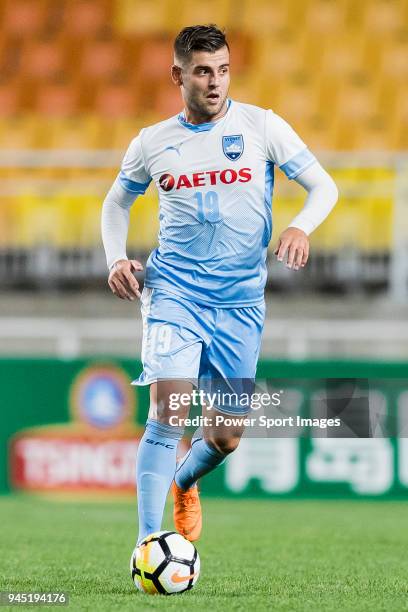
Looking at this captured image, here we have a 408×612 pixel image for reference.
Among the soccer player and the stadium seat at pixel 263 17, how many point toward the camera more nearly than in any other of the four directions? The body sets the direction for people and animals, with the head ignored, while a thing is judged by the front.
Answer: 2

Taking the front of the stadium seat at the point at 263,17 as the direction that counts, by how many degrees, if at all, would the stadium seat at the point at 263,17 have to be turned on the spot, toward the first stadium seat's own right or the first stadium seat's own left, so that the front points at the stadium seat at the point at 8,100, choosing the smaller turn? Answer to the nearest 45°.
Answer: approximately 90° to the first stadium seat's own right

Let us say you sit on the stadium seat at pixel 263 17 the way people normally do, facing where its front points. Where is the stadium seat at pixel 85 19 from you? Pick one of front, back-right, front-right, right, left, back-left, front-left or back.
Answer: right

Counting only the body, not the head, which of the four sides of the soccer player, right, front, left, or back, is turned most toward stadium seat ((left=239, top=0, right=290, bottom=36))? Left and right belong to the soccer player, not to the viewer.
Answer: back

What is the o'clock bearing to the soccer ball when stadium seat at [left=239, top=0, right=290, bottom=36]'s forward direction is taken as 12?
The soccer ball is roughly at 12 o'clock from the stadium seat.

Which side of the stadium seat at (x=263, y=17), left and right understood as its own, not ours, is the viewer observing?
front

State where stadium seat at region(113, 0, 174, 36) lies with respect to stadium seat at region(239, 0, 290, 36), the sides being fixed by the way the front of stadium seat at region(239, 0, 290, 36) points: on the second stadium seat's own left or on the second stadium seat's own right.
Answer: on the second stadium seat's own right

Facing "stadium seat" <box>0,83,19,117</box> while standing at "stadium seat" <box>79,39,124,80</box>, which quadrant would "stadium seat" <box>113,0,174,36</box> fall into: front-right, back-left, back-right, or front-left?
back-right

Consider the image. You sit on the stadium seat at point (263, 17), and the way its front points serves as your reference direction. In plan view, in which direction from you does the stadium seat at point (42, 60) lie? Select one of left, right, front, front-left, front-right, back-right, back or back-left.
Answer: right

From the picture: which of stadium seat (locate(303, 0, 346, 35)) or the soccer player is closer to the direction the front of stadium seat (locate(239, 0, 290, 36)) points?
the soccer player

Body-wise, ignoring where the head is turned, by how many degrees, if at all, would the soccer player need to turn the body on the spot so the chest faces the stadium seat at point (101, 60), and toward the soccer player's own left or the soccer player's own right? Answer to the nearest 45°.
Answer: approximately 180°

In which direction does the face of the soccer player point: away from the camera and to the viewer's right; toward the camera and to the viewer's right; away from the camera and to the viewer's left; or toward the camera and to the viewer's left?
toward the camera and to the viewer's right

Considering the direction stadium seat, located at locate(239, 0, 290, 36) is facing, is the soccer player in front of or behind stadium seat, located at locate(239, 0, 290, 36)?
in front

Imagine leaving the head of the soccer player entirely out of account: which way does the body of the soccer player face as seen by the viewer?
toward the camera
